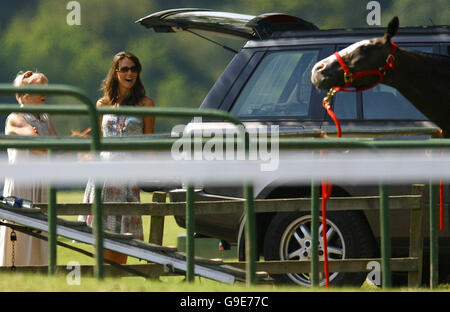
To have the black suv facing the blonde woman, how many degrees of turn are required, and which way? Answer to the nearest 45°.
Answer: approximately 180°

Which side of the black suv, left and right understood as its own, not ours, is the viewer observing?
right

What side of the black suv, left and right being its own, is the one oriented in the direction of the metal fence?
right

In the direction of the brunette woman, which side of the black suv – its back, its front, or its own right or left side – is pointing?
back
